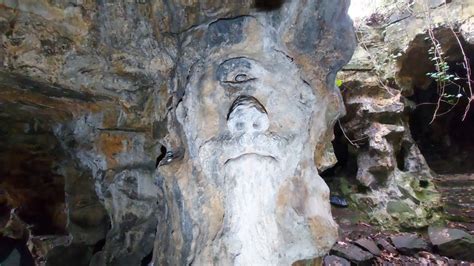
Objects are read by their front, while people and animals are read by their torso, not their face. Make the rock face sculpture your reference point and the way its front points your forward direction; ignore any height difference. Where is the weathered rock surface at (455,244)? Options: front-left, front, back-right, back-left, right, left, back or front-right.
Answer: back-left

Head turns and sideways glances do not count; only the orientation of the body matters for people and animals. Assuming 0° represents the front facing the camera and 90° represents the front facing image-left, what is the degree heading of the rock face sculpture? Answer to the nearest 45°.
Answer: approximately 0°

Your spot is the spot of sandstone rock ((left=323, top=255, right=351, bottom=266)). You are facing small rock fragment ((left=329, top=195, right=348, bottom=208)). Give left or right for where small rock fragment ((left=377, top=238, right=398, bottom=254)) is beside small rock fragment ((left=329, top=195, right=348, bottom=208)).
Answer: right
